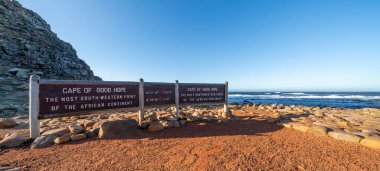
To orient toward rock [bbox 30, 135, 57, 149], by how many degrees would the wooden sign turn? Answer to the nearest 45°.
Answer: approximately 90° to its right

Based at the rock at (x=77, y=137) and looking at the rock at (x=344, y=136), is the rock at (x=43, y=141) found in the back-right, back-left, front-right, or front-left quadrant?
back-right

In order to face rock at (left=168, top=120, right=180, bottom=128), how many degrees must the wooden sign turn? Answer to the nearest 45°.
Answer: approximately 45° to its left
